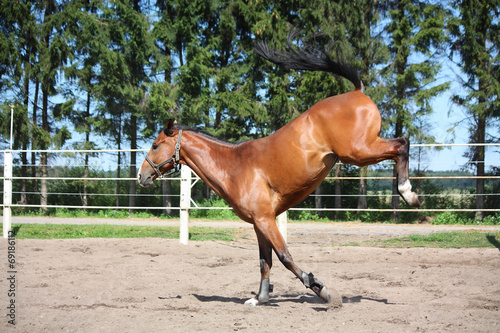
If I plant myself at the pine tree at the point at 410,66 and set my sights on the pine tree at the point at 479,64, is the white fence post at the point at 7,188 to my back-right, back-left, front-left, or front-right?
back-right

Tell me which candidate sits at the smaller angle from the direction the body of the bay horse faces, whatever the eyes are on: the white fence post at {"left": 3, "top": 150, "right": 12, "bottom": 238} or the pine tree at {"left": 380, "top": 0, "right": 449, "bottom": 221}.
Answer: the white fence post

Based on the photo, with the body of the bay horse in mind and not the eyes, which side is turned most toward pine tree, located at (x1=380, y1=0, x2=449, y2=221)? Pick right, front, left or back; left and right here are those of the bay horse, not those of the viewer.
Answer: right

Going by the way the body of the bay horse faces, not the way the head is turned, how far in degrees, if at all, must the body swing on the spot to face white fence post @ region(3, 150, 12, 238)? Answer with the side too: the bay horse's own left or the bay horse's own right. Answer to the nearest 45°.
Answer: approximately 45° to the bay horse's own right

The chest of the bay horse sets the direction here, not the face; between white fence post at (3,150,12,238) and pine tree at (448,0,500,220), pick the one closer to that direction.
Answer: the white fence post

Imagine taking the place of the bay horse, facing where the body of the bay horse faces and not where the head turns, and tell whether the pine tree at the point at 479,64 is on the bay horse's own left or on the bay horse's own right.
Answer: on the bay horse's own right

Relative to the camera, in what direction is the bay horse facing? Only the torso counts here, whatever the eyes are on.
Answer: to the viewer's left
